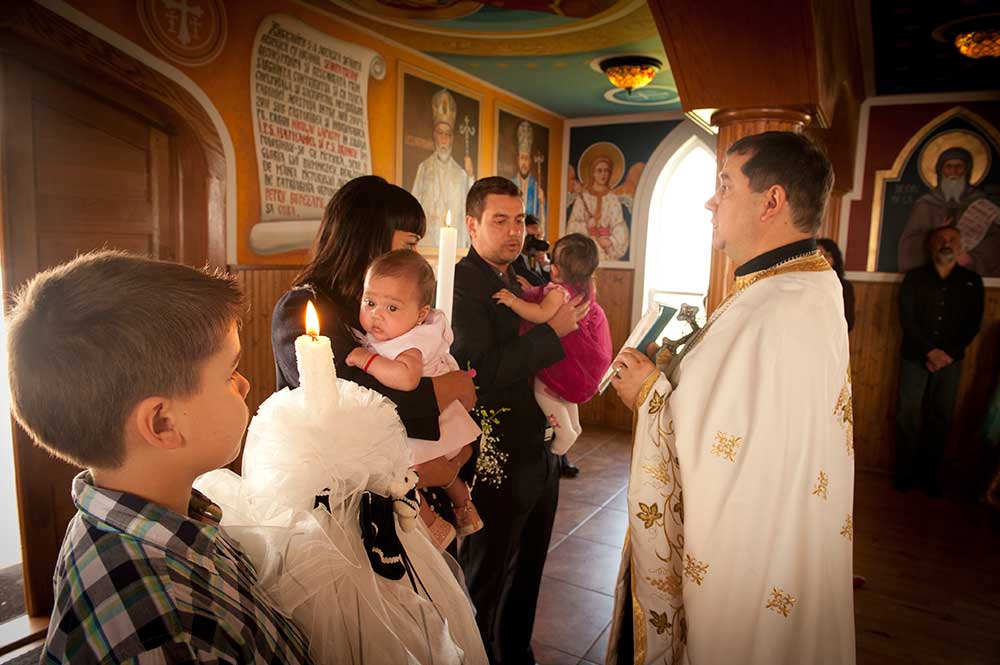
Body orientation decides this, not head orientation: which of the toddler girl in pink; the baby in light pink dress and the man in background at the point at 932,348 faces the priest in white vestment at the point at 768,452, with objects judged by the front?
the man in background

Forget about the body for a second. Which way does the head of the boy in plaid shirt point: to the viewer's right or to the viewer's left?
to the viewer's right

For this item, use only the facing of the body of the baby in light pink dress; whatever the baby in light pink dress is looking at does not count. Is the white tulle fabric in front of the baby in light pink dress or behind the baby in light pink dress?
in front

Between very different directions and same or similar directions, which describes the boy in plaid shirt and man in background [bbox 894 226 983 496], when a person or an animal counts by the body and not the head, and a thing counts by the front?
very different directions

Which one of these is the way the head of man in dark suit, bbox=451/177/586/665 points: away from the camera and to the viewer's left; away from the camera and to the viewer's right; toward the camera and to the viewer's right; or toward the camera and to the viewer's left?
toward the camera and to the viewer's right

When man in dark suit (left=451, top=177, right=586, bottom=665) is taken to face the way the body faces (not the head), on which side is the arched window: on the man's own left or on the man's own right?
on the man's own left

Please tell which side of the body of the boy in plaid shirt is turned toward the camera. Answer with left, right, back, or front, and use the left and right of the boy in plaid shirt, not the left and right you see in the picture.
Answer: right

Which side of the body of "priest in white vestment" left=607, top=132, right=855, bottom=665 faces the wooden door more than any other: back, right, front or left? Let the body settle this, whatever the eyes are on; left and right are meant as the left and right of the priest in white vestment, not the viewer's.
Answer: front

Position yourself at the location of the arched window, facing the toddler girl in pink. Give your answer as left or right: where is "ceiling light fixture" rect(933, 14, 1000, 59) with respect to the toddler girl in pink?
left

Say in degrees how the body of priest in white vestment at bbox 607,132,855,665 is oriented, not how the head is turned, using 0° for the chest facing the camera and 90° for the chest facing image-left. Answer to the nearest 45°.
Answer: approximately 90°

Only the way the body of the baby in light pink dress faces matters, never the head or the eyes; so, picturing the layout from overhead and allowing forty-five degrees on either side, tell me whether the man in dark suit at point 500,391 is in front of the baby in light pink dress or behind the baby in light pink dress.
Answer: behind

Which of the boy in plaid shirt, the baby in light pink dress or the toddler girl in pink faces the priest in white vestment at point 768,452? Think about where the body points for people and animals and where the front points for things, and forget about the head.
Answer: the boy in plaid shirt

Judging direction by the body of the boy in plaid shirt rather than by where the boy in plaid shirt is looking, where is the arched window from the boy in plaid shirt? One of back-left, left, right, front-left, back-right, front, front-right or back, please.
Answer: front-left

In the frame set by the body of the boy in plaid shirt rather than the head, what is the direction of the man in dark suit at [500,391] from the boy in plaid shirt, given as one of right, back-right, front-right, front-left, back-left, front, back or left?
front-left

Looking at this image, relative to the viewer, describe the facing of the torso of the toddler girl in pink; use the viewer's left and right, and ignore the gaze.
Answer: facing to the left of the viewer

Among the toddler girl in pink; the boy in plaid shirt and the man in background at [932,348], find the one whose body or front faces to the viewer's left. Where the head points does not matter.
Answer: the toddler girl in pink
